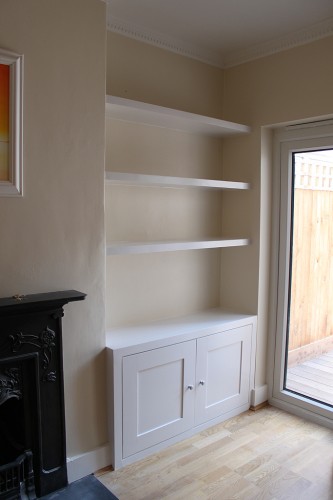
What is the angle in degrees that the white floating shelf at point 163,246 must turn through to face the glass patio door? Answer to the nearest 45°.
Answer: approximately 90° to its left

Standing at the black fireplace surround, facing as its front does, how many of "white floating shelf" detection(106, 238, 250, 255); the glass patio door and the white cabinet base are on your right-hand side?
0

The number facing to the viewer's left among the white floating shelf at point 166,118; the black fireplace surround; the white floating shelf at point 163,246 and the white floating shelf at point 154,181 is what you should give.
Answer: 0

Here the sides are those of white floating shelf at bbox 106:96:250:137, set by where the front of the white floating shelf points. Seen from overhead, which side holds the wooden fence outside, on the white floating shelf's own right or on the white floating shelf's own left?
on the white floating shelf's own left

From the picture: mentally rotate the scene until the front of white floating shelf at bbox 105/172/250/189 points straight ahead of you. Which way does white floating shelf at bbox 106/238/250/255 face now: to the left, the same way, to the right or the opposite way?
the same way

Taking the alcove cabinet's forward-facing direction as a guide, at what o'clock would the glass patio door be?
The glass patio door is roughly at 10 o'clock from the alcove cabinet.

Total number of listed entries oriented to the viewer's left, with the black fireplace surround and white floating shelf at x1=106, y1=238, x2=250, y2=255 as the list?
0

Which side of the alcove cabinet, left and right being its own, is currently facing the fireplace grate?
right

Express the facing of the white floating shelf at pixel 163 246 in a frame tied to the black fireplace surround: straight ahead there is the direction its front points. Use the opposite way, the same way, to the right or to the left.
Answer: the same way

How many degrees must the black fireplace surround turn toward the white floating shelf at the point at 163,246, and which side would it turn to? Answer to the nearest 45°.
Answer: approximately 90° to its left

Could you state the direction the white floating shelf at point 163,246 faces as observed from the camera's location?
facing the viewer and to the right of the viewer

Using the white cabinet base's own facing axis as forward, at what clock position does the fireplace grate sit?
The fireplace grate is roughly at 3 o'clock from the white cabinet base.

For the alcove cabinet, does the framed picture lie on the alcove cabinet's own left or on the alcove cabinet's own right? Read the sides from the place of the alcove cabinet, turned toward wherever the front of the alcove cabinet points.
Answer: on the alcove cabinet's own right

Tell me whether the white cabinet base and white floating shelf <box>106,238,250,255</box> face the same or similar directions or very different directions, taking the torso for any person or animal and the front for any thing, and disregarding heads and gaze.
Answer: same or similar directions
